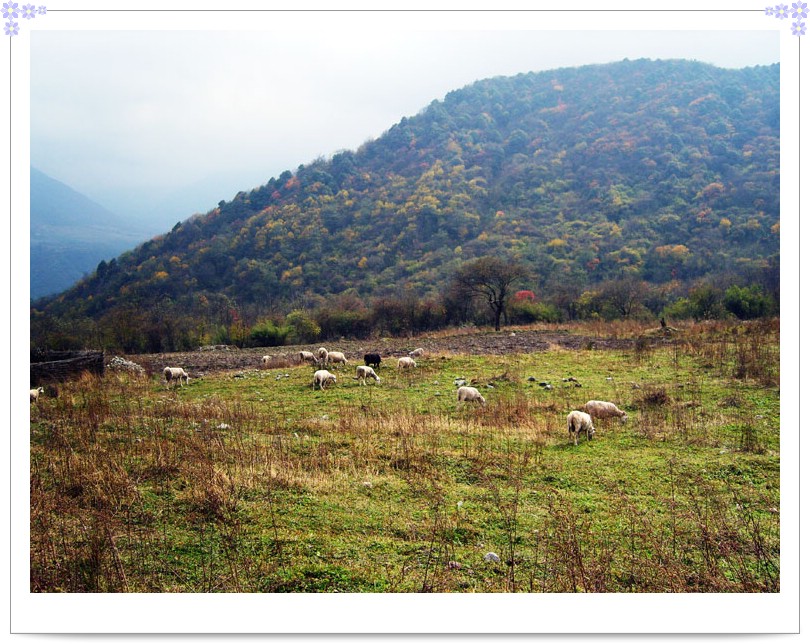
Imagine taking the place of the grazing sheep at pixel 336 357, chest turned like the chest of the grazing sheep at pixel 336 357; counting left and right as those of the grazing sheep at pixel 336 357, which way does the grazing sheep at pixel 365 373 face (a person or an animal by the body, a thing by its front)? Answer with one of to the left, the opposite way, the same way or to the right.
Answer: the same way

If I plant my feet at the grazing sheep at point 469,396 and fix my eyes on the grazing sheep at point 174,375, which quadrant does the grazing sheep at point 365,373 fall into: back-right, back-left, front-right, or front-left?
front-right

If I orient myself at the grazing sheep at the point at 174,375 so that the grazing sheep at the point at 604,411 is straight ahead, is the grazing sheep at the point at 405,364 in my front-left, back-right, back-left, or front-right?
front-left
